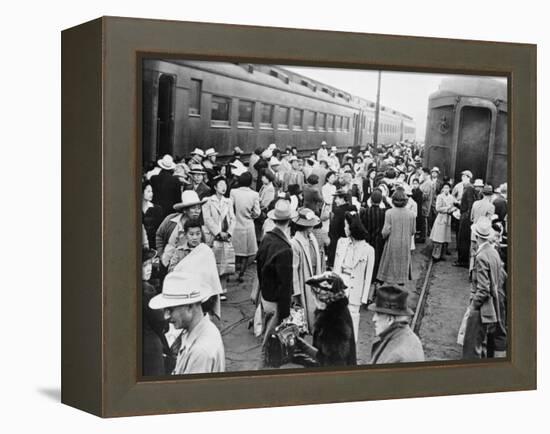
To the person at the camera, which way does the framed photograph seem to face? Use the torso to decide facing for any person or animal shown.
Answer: facing the viewer and to the right of the viewer
